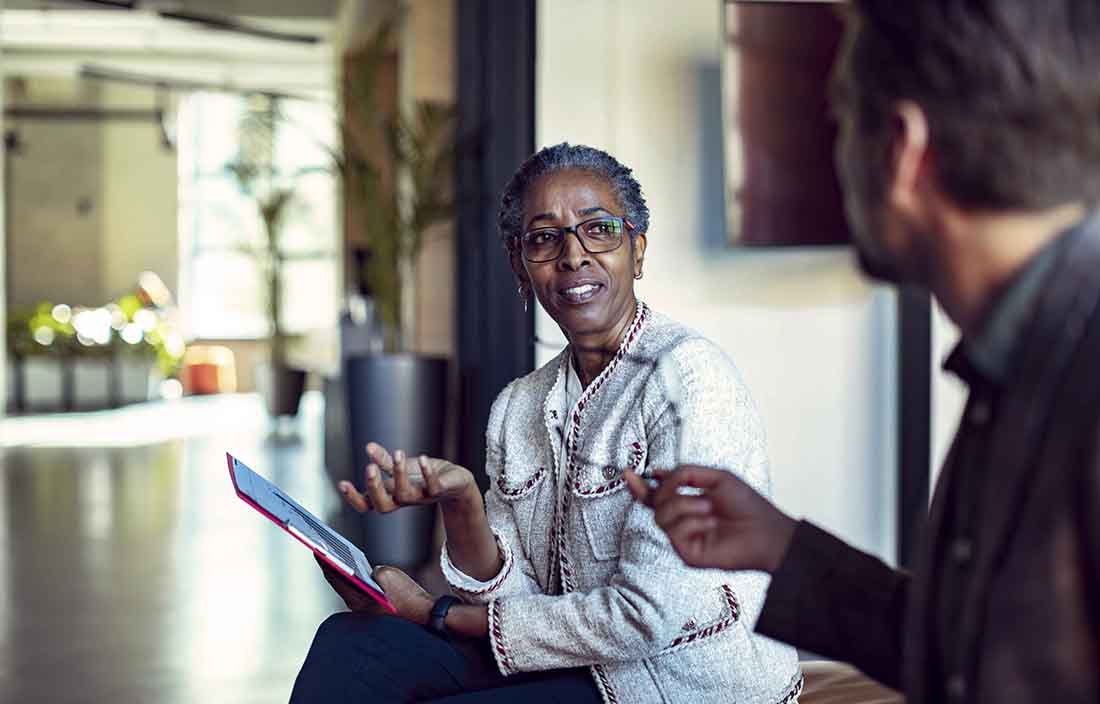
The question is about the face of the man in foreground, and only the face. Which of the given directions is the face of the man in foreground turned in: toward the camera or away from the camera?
away from the camera

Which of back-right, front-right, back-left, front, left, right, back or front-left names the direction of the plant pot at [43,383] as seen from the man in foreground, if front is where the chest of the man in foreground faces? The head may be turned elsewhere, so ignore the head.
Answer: front-right

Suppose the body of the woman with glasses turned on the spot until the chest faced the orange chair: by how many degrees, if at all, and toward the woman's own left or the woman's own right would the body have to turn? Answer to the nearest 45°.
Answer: approximately 135° to the woman's own right

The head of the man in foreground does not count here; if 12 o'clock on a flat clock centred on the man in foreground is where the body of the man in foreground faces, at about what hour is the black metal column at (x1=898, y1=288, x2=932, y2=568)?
The black metal column is roughly at 3 o'clock from the man in foreground.

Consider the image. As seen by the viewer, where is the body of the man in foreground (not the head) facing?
to the viewer's left

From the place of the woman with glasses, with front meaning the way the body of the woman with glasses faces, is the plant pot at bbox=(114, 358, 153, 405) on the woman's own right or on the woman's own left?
on the woman's own right

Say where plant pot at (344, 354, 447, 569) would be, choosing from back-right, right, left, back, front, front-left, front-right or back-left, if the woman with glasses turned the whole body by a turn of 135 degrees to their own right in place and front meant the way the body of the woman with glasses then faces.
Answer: front

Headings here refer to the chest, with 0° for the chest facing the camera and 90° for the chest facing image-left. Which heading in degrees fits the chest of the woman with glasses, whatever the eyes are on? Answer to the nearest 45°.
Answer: approximately 45°

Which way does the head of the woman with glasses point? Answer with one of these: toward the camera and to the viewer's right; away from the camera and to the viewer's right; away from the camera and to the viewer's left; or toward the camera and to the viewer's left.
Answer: toward the camera and to the viewer's right
